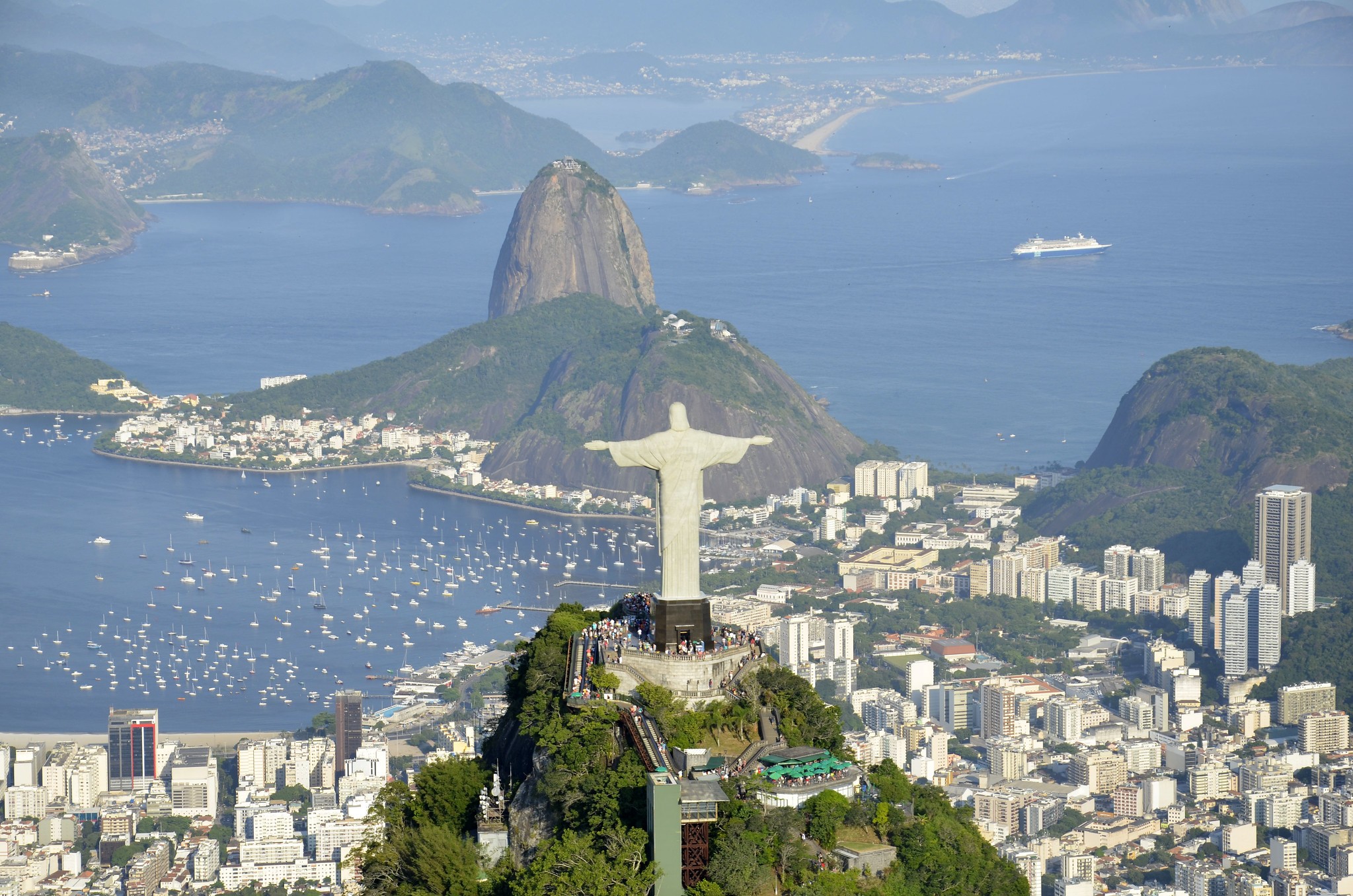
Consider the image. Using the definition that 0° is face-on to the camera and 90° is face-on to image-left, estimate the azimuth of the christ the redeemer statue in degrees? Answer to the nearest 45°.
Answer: approximately 180°
